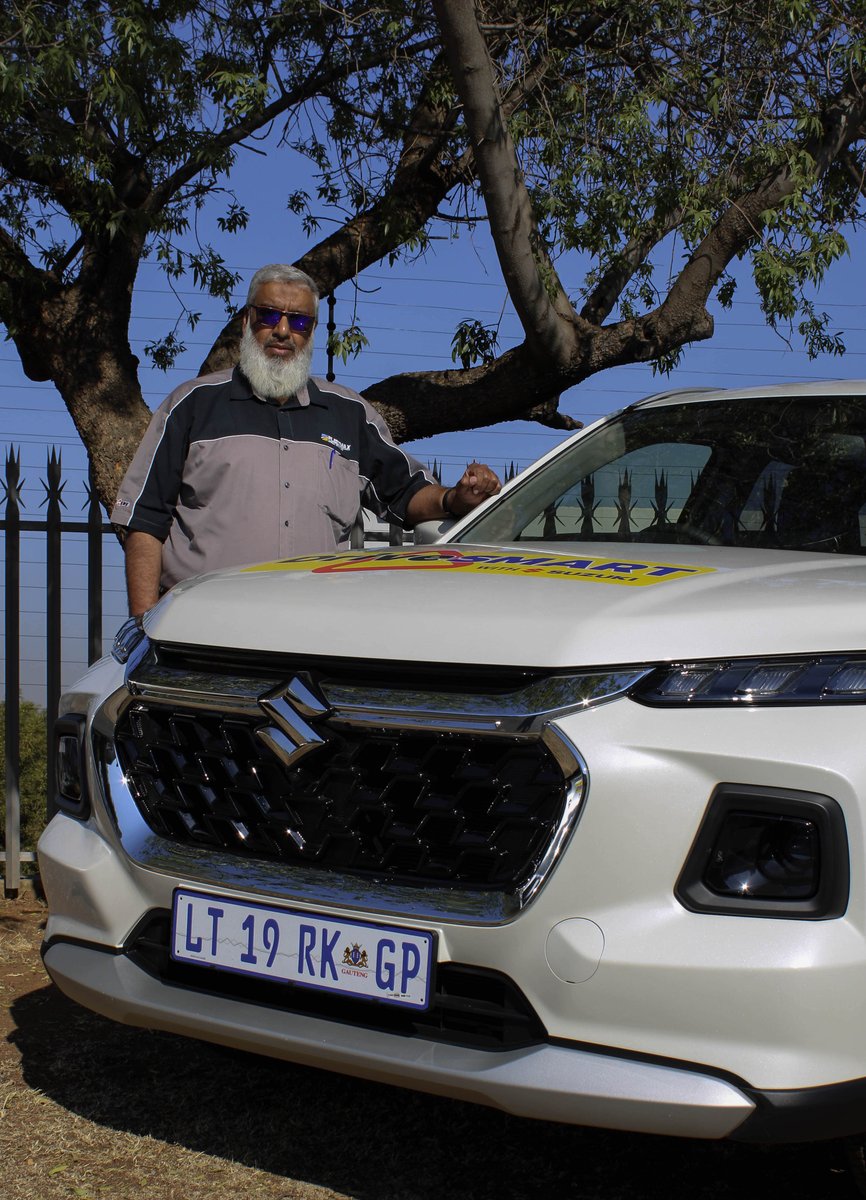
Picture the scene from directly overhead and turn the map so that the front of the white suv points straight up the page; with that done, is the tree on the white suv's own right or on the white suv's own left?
on the white suv's own right

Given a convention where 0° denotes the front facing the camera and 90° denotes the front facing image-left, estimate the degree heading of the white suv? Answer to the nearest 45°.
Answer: approximately 45°

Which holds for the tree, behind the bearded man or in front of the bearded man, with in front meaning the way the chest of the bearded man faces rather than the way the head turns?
behind

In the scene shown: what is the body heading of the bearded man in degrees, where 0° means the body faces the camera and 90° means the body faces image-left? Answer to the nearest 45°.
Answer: approximately 0°

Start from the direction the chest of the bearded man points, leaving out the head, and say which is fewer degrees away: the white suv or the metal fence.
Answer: the white suv

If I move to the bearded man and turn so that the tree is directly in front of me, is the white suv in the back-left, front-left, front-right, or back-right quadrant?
back-right

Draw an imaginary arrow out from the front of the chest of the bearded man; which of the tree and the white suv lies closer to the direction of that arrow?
the white suv
